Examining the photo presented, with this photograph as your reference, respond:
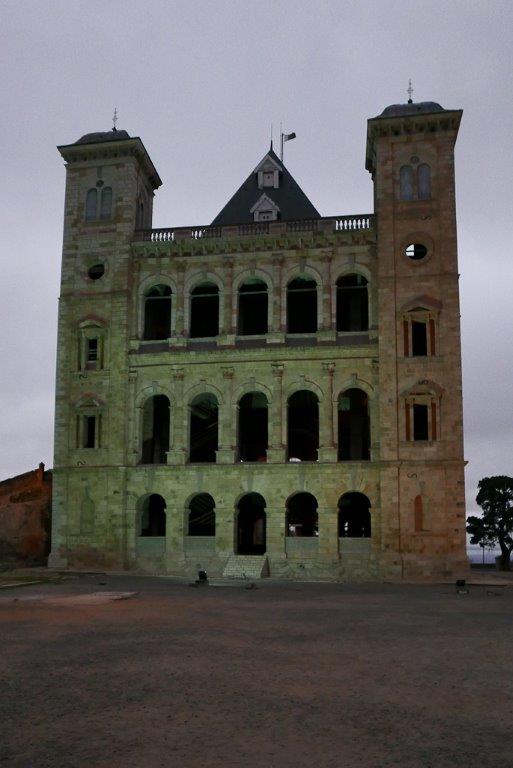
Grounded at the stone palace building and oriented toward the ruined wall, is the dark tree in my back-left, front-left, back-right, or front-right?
back-right

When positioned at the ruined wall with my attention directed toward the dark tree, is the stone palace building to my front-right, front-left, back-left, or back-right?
front-right

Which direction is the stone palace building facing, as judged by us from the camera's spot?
facing the viewer

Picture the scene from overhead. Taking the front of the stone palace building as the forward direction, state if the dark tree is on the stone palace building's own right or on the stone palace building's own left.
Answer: on the stone palace building's own left

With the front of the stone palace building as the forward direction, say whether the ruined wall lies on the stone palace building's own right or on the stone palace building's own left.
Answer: on the stone palace building's own right
